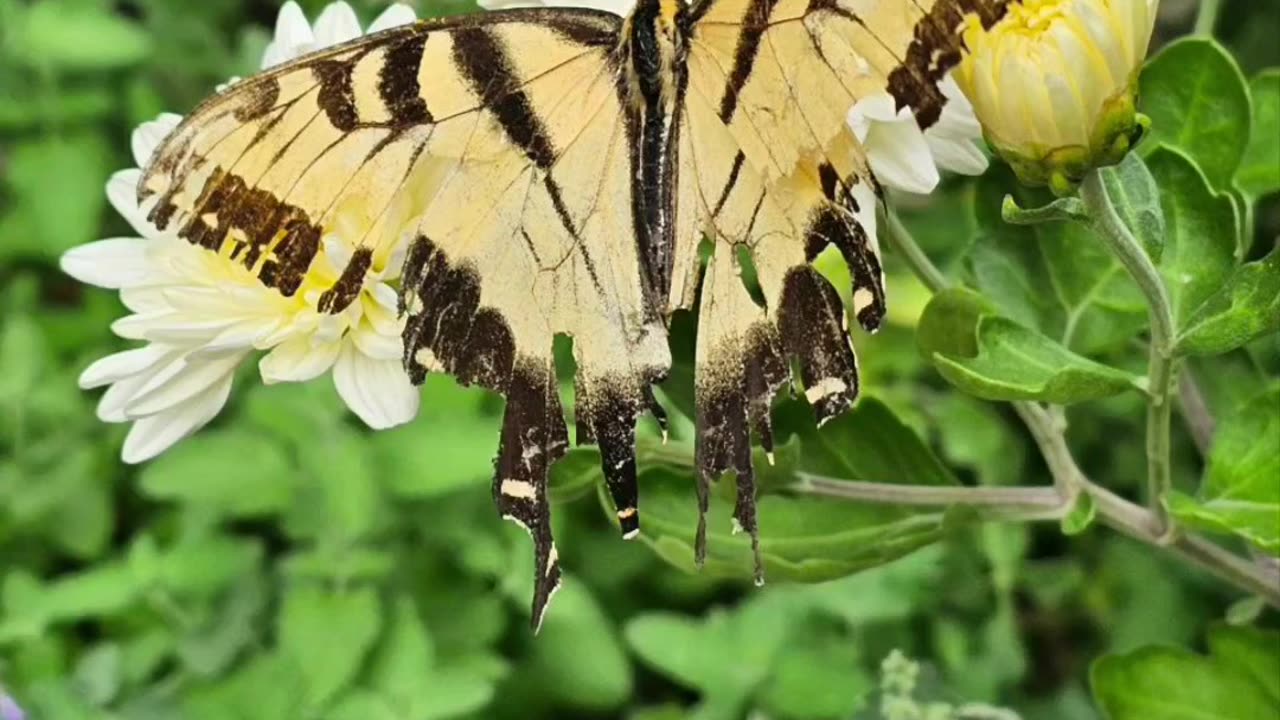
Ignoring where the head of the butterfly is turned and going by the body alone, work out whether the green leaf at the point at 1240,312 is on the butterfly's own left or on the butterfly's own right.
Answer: on the butterfly's own right

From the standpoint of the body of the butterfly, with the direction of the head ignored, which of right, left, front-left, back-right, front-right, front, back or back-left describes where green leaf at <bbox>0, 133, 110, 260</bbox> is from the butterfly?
front-left

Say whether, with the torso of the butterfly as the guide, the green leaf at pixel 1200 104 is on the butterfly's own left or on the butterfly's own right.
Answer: on the butterfly's own right

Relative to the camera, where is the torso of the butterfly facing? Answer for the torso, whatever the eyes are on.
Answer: away from the camera
